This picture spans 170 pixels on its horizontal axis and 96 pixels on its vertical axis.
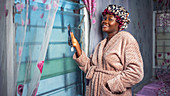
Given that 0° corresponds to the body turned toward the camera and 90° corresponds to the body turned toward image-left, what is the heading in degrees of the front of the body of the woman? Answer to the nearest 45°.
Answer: approximately 45°
